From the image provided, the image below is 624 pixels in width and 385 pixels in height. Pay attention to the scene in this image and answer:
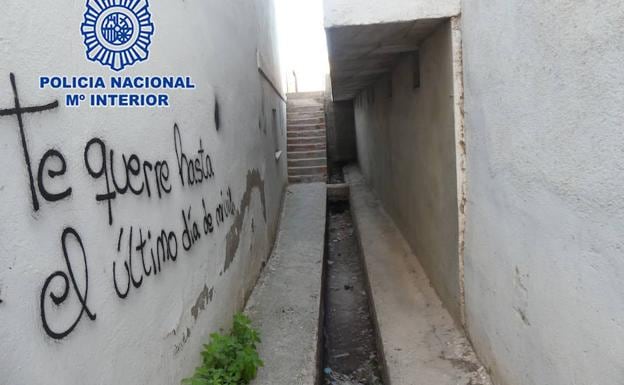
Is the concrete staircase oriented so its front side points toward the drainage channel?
yes

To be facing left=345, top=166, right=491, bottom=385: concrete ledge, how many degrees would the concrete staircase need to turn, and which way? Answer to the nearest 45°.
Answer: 0° — it already faces it

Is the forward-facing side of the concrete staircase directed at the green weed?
yes

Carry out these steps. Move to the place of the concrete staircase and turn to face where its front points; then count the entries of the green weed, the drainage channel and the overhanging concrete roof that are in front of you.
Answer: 3
